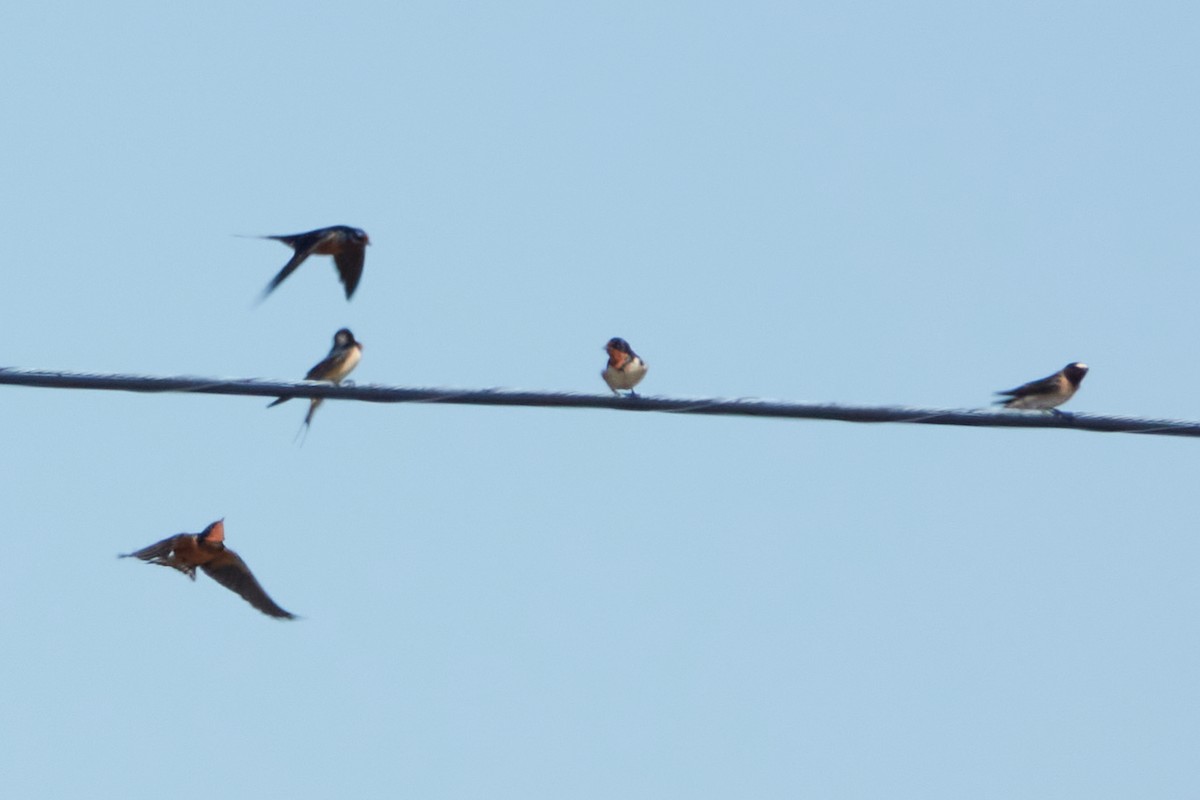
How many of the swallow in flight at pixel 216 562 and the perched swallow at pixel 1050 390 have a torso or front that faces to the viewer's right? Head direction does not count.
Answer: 2

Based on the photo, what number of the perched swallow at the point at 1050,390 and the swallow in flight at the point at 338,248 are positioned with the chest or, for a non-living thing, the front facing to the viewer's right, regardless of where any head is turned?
2

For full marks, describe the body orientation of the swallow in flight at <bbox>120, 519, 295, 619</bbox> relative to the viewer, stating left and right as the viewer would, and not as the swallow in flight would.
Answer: facing to the right of the viewer

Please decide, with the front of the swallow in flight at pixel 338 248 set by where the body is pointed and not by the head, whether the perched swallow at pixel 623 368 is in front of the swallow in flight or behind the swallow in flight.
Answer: in front

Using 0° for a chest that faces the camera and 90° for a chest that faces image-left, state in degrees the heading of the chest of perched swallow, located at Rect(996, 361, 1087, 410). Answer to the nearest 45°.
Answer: approximately 270°

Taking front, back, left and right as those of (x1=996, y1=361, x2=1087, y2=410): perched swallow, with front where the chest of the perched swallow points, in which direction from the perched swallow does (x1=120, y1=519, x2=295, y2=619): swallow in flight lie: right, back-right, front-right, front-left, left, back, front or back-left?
back-right

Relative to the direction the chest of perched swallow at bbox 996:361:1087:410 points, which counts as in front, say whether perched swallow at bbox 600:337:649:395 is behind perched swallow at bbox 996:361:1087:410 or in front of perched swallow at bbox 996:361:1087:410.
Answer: behind

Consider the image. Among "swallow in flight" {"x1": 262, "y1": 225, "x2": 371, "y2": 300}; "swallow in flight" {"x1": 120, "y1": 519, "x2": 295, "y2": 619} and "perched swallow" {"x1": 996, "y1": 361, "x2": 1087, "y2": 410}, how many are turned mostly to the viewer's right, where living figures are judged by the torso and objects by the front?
3

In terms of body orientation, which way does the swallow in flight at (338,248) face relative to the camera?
to the viewer's right
